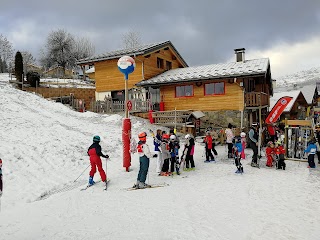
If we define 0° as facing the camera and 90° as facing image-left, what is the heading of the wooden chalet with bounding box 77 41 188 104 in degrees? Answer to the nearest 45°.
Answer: approximately 315°

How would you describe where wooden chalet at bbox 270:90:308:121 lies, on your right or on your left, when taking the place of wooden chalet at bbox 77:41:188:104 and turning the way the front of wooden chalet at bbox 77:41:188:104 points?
on your left

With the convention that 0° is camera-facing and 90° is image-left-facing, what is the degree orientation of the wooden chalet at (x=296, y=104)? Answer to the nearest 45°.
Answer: approximately 315°

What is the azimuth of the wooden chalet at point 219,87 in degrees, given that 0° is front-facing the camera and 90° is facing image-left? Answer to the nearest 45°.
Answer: approximately 315°

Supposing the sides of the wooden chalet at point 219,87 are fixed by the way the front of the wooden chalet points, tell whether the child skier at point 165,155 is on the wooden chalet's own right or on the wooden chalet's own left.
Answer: on the wooden chalet's own right
